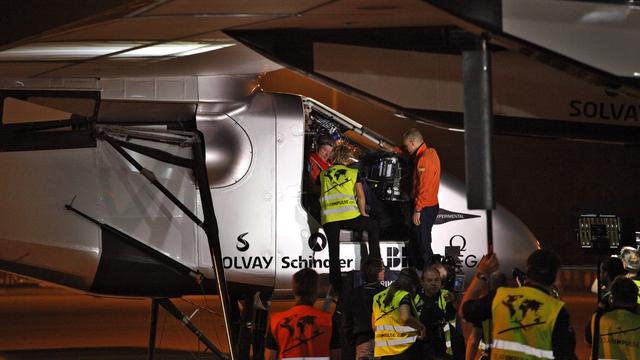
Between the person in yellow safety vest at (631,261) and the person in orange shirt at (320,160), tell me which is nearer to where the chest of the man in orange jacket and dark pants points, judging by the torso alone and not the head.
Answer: the person in orange shirt

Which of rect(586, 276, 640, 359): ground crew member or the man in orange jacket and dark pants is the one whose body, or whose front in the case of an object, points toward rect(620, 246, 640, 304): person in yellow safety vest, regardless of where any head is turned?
the ground crew member

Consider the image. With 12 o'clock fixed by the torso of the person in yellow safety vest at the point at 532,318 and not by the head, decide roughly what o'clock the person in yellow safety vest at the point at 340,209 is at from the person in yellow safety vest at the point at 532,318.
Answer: the person in yellow safety vest at the point at 340,209 is roughly at 11 o'clock from the person in yellow safety vest at the point at 532,318.

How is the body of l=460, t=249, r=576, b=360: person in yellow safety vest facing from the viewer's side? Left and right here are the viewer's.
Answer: facing away from the viewer

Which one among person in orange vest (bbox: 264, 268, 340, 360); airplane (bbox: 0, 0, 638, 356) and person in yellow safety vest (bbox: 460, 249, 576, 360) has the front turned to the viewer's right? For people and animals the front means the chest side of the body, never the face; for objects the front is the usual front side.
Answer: the airplane

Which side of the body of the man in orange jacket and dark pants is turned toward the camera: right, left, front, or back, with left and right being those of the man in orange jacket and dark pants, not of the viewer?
left

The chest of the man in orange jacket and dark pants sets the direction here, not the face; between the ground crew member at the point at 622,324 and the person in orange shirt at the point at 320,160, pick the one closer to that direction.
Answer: the person in orange shirt

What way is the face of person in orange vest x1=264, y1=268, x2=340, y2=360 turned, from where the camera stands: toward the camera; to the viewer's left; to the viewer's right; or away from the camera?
away from the camera

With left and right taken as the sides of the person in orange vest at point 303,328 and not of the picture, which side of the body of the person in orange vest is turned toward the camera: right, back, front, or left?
back

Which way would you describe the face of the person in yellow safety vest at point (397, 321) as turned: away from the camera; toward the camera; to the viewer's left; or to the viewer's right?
away from the camera

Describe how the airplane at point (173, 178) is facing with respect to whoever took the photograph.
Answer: facing to the right of the viewer

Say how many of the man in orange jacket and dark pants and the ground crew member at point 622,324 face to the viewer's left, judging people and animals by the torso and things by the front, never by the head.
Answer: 1

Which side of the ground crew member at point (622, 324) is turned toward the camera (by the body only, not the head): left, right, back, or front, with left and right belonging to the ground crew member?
back

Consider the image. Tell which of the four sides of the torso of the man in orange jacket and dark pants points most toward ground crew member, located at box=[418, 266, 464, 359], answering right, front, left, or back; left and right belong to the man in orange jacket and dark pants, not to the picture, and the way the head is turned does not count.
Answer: left

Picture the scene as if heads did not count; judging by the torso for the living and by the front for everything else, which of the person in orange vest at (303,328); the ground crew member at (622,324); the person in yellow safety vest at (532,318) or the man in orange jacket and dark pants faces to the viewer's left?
the man in orange jacket and dark pants
